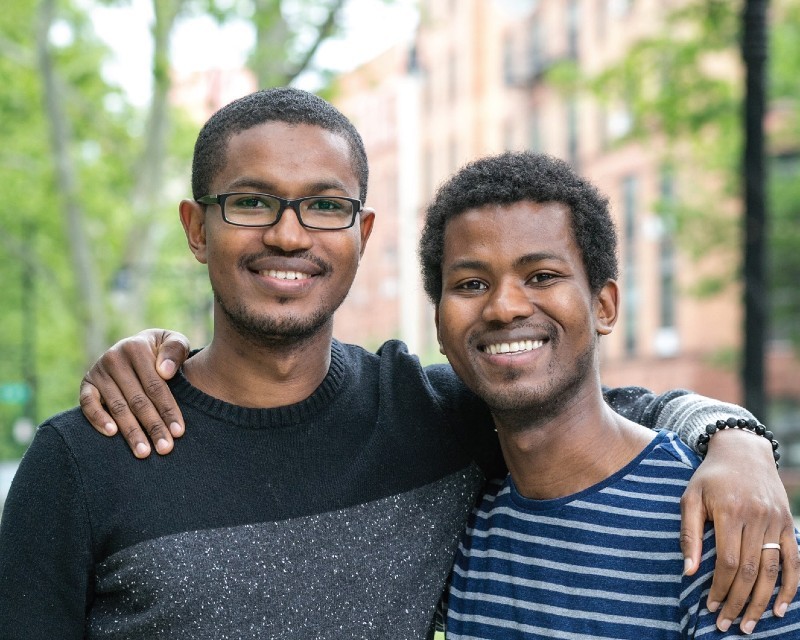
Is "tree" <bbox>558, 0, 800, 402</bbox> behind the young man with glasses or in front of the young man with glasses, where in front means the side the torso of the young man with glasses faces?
behind

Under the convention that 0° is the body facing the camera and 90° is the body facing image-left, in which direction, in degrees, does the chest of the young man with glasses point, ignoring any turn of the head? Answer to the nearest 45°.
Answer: approximately 0°

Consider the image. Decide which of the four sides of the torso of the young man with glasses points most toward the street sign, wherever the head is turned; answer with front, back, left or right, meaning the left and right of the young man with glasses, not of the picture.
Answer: back
